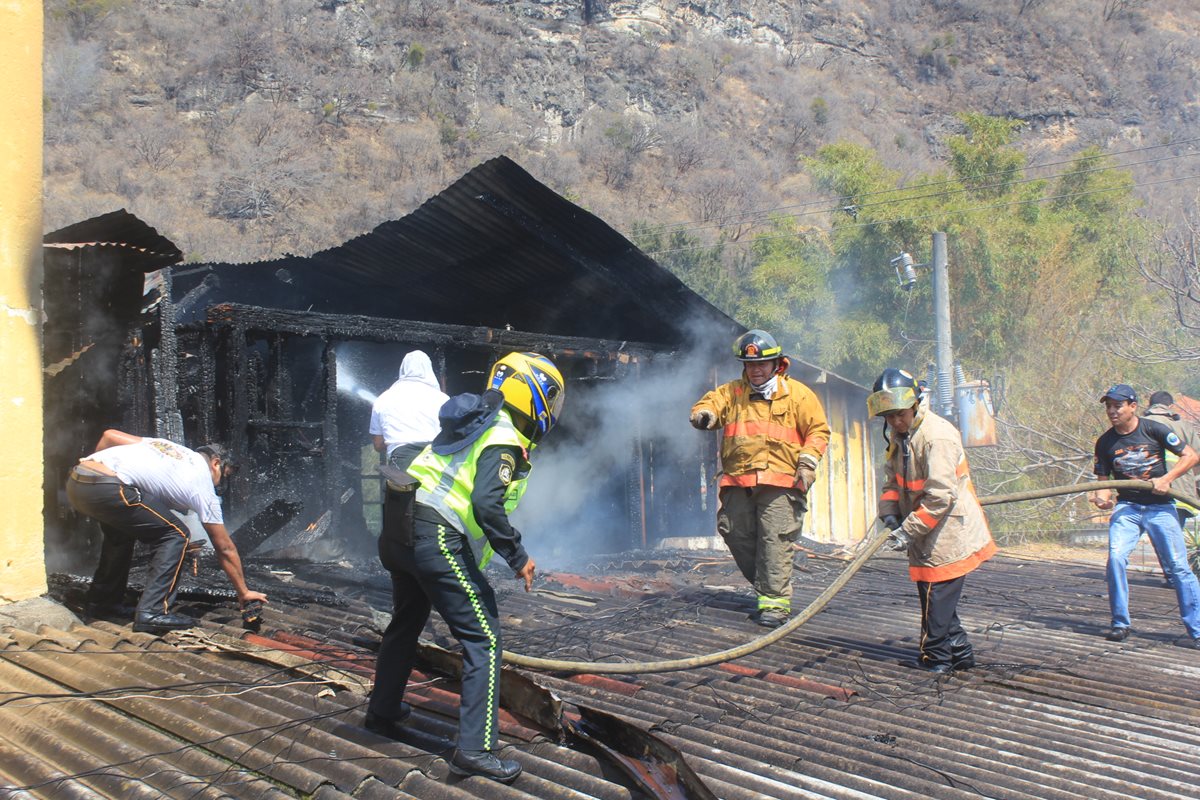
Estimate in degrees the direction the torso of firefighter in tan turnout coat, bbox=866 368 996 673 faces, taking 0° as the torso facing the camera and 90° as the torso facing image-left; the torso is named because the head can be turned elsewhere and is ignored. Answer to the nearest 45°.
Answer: approximately 45°

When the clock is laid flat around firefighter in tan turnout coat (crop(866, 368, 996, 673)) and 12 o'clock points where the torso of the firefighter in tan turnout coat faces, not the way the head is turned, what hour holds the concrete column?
The concrete column is roughly at 1 o'clock from the firefighter in tan turnout coat.

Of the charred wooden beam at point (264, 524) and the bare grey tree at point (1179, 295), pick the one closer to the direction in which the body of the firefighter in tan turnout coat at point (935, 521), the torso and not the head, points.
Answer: the charred wooden beam

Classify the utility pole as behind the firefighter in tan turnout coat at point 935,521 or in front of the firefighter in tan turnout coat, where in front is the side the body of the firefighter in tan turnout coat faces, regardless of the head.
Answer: behind

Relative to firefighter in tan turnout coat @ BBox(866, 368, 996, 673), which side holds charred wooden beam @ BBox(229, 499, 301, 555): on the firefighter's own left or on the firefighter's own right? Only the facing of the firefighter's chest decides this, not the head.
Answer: on the firefighter's own right

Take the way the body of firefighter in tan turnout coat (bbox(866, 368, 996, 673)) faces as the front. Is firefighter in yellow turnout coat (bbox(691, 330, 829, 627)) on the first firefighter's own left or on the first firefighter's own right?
on the first firefighter's own right

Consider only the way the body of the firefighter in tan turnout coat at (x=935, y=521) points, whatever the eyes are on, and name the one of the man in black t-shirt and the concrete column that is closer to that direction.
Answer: the concrete column

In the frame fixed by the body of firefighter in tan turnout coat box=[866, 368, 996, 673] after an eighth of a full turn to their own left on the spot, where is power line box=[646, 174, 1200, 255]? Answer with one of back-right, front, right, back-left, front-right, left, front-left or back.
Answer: back

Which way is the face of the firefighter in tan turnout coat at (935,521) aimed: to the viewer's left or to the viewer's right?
to the viewer's left

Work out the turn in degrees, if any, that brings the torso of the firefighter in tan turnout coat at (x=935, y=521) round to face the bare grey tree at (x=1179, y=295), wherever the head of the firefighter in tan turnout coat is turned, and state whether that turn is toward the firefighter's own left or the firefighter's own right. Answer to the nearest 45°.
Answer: approximately 135° to the firefighter's own right

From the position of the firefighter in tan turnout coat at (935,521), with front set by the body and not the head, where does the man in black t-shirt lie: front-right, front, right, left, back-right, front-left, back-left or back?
back
